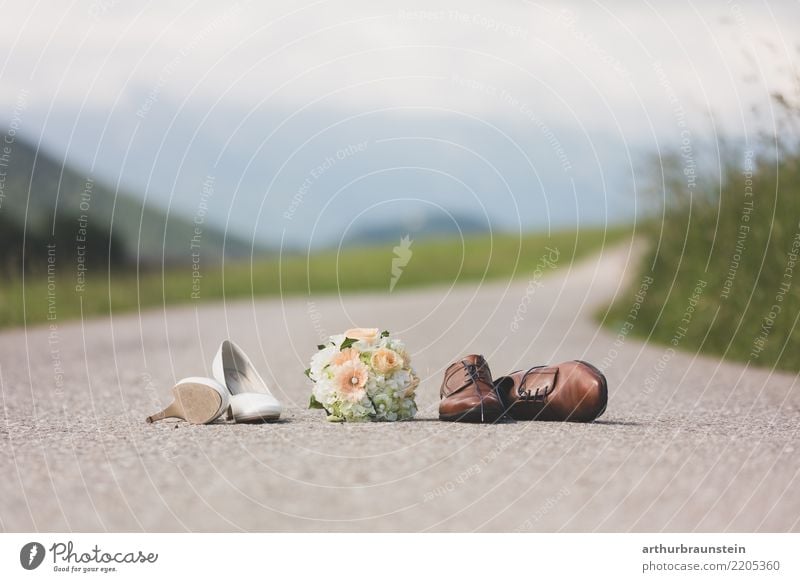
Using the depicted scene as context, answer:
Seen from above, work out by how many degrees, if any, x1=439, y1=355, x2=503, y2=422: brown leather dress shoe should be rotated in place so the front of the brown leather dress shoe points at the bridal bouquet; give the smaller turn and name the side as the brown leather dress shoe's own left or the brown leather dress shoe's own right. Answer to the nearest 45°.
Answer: approximately 90° to the brown leather dress shoe's own right

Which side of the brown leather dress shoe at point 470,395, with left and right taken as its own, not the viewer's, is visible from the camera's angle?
front

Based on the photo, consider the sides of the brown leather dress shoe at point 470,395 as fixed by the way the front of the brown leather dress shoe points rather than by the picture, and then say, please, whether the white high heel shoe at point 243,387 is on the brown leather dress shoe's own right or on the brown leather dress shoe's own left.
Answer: on the brown leather dress shoe's own right

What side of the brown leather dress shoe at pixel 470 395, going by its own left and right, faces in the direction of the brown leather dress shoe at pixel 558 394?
left

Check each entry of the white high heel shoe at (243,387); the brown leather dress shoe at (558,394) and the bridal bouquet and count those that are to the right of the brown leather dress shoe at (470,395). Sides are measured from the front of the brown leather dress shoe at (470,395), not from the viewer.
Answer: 2

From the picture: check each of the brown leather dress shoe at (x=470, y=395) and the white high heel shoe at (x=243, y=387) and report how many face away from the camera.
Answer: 0

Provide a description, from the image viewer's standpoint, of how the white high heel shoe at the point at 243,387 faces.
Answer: facing the viewer and to the right of the viewer

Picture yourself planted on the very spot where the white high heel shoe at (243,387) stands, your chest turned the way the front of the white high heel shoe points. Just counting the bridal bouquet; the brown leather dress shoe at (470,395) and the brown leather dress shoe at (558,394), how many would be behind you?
0
